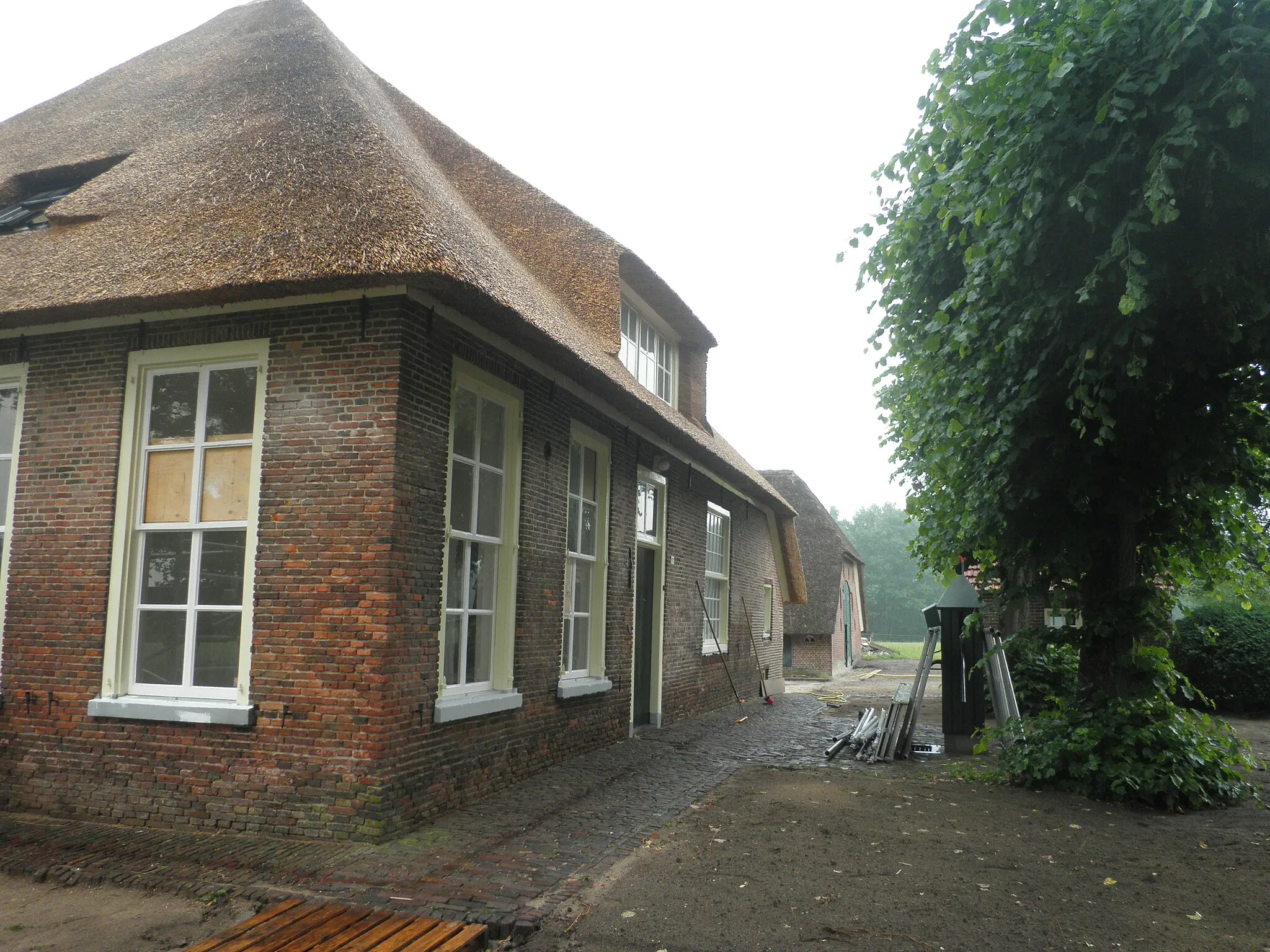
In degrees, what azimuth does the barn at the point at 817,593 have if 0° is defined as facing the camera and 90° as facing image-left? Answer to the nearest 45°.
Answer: approximately 270°

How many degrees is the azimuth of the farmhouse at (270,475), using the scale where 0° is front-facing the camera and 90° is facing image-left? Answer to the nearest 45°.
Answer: approximately 315°

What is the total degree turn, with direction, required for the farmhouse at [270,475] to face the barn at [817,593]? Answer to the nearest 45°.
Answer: approximately 90° to its left

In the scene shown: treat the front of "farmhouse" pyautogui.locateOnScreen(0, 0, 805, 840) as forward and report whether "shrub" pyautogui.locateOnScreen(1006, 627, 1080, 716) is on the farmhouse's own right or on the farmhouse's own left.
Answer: on the farmhouse's own left

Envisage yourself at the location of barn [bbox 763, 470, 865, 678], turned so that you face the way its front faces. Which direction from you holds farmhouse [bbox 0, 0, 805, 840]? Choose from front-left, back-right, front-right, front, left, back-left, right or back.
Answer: right

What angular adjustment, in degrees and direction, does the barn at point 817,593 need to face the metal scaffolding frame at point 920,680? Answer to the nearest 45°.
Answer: approximately 90° to its right
